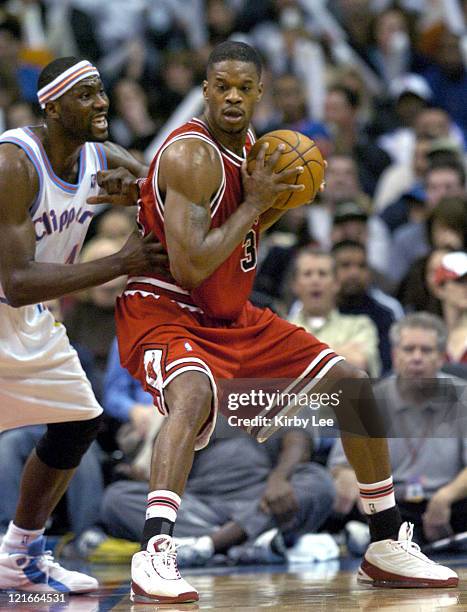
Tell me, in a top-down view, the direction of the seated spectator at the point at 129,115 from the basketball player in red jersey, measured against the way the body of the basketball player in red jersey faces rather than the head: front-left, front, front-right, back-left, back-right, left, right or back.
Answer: back-left

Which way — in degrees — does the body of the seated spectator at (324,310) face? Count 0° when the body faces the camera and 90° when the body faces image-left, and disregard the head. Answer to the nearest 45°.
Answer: approximately 0°

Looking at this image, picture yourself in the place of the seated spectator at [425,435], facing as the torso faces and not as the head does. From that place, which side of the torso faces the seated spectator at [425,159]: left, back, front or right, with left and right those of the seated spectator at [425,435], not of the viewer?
back

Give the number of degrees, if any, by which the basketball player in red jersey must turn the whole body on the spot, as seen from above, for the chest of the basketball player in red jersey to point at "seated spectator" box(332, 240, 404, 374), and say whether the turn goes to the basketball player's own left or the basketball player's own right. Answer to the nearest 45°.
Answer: approximately 135° to the basketball player's own left

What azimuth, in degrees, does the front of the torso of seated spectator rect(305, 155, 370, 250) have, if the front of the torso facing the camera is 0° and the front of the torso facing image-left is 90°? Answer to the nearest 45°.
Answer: approximately 0°
